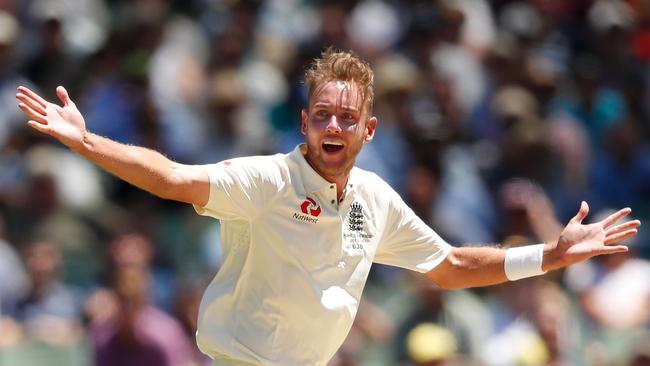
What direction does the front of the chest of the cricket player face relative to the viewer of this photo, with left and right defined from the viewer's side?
facing the viewer and to the right of the viewer
